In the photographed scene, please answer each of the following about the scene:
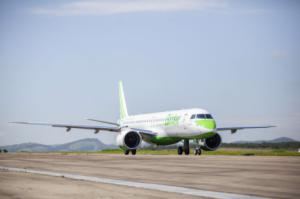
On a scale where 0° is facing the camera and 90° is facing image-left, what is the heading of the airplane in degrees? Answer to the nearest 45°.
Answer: approximately 315°

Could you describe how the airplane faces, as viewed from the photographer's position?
facing the viewer and to the right of the viewer
